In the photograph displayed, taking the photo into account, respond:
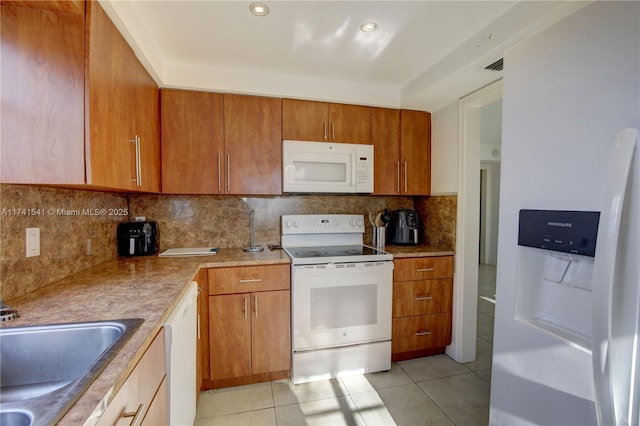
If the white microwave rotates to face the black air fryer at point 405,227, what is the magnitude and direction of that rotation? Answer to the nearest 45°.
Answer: approximately 90° to its left

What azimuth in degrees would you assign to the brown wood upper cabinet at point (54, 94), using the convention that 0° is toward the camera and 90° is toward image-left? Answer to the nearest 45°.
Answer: approximately 315°

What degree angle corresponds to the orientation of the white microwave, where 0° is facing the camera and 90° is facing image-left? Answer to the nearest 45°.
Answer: approximately 0°

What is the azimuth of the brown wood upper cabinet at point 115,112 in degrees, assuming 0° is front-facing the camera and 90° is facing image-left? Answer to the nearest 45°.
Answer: approximately 315°

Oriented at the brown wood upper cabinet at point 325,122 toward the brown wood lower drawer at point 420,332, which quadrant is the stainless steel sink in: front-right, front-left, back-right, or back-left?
back-right

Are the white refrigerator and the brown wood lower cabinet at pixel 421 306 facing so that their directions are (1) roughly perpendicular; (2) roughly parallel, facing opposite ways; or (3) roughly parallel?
roughly perpendicular

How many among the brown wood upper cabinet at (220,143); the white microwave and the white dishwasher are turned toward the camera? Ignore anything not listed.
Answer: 2

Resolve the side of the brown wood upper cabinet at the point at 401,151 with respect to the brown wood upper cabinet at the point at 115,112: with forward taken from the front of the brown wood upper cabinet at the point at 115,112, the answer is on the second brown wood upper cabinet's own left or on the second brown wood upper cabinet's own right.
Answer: on the second brown wood upper cabinet's own left

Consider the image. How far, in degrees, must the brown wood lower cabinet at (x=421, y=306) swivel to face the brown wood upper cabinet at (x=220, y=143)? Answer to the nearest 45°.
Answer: approximately 90° to its right

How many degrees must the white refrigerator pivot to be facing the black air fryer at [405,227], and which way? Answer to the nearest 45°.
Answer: approximately 90° to its right

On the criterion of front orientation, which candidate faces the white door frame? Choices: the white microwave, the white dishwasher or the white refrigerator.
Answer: the white dishwasher

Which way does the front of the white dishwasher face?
to the viewer's right
